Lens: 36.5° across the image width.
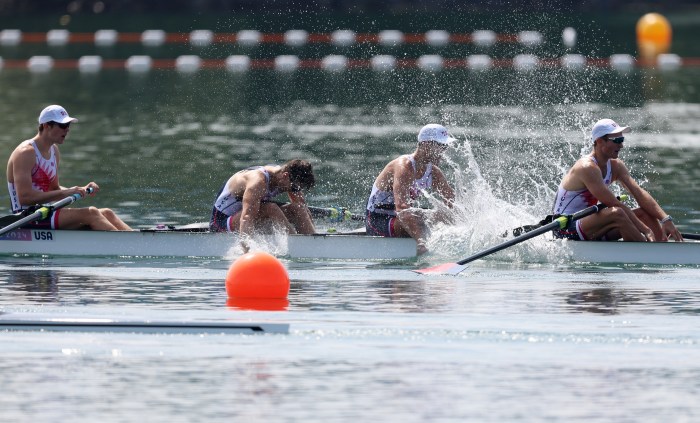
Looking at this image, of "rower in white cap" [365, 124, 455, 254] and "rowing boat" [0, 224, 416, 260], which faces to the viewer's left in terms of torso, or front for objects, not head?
the rowing boat

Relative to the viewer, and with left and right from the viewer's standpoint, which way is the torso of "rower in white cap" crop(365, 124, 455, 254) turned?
facing the viewer and to the right of the viewer

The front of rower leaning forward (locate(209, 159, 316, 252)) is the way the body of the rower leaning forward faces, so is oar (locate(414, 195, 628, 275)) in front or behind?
in front

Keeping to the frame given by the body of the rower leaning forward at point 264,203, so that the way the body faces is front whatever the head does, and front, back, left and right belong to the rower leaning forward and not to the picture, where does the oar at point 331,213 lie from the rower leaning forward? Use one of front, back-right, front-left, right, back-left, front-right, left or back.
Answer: front-left

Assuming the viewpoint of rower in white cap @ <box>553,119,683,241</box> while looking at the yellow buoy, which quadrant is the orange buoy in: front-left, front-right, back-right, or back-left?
back-left

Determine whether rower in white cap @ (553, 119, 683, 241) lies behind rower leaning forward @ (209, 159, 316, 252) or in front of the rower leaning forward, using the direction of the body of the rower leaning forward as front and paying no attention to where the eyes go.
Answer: in front

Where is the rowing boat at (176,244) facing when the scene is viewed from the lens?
facing to the left of the viewer

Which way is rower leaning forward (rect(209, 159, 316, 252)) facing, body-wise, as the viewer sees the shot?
to the viewer's right
